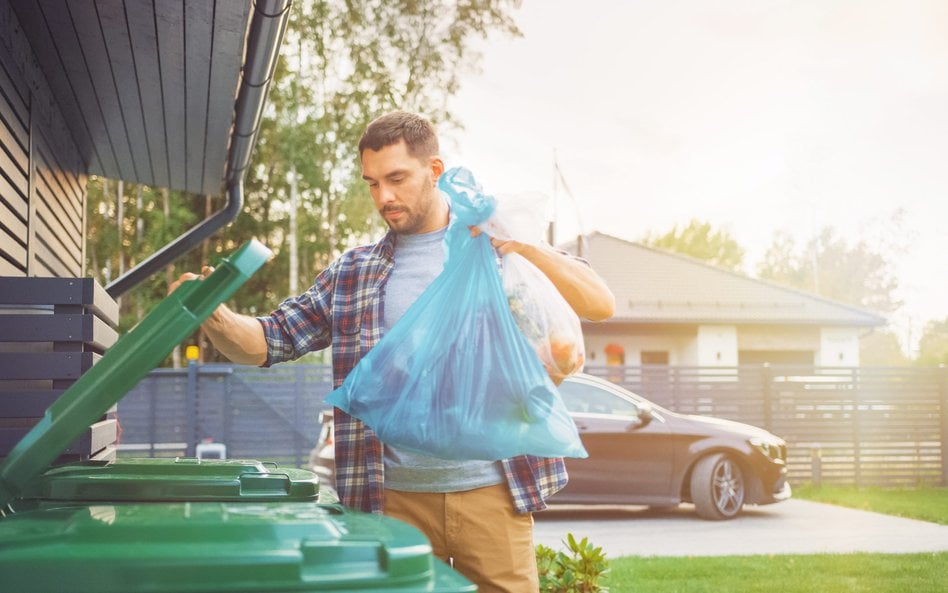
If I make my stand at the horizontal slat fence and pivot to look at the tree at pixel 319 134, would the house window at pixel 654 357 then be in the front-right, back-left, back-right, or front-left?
front-right

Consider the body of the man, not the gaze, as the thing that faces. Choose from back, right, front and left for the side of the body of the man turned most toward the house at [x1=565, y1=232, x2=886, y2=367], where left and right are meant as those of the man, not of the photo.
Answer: back

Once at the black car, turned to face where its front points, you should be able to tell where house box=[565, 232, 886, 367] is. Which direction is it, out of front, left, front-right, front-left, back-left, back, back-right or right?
left

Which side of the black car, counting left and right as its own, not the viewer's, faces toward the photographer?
right

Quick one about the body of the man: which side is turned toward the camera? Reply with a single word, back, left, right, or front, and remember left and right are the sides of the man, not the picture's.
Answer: front

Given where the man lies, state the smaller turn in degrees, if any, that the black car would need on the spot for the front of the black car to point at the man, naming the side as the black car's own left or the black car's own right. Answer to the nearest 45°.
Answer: approximately 90° to the black car's own right

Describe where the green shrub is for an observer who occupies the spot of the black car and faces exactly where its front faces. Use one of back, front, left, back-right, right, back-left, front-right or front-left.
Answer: right

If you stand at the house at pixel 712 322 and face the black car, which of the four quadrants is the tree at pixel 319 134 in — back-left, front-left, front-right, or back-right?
front-right

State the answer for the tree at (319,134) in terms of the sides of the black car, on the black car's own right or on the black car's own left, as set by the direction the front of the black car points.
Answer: on the black car's own left

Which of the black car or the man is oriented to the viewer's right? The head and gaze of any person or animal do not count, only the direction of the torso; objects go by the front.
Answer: the black car

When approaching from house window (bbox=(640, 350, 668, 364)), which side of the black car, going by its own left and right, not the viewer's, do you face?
left

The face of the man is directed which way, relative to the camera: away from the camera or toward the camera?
toward the camera

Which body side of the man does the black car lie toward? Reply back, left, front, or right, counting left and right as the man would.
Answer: back
